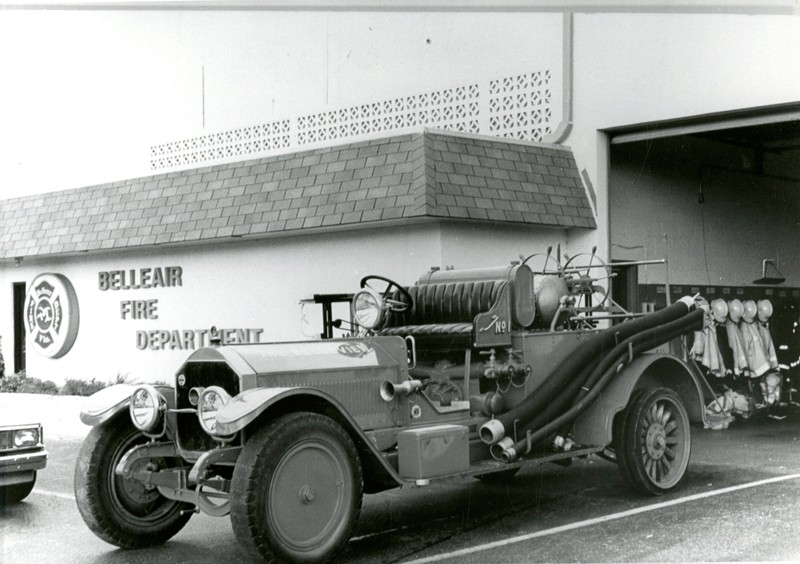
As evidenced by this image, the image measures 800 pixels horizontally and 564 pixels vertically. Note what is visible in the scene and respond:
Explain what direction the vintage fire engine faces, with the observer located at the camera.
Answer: facing the viewer and to the left of the viewer

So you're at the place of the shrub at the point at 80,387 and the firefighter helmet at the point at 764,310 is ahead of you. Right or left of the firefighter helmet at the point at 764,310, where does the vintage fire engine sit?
right

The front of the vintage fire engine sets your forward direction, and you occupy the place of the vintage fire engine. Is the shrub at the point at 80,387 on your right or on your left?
on your right

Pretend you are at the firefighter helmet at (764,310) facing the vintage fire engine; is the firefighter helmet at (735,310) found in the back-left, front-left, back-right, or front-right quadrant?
front-right

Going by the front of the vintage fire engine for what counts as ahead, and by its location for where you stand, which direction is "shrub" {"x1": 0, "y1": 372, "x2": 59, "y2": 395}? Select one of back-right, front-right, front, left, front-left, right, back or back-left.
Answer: right

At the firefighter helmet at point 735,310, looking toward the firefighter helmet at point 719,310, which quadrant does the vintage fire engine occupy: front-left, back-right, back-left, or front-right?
front-left

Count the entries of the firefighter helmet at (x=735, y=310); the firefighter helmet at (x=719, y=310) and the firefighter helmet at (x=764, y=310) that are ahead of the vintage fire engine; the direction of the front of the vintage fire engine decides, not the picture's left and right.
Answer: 0

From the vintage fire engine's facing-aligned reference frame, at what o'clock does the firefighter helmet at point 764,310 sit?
The firefighter helmet is roughly at 6 o'clock from the vintage fire engine.

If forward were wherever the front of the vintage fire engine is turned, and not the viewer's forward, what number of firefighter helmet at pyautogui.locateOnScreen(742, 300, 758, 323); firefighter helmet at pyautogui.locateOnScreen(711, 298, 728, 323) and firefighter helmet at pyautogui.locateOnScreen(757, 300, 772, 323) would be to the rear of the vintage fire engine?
3

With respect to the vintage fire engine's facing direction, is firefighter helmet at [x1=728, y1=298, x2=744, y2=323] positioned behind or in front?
behind

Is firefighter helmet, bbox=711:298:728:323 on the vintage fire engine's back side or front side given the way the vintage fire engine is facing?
on the back side

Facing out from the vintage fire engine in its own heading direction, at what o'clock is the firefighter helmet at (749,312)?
The firefighter helmet is roughly at 6 o'clock from the vintage fire engine.
